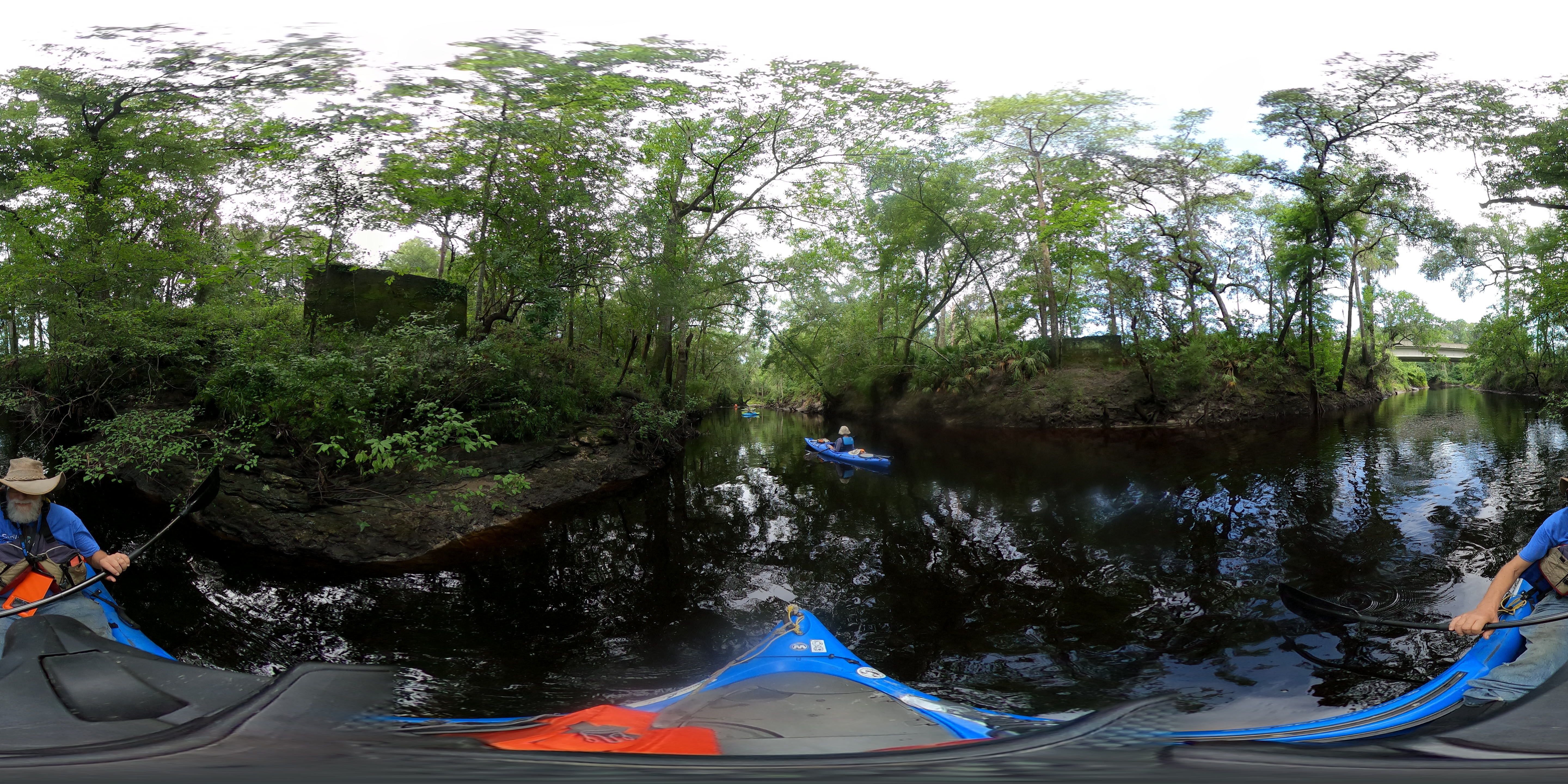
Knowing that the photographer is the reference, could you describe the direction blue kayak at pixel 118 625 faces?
facing the viewer and to the right of the viewer

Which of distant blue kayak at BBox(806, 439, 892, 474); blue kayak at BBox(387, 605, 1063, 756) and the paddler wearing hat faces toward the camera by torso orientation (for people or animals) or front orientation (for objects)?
the paddler wearing hat

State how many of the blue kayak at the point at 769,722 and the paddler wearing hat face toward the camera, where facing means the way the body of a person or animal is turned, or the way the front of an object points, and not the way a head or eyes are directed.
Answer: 1

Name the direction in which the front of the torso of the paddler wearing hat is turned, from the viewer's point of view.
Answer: toward the camera

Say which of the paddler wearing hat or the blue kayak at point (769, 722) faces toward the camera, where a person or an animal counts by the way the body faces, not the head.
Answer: the paddler wearing hat

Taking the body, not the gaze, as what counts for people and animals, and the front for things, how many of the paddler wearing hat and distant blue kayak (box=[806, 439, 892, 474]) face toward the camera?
1

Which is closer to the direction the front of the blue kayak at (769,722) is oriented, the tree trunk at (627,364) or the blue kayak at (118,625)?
the tree trunk

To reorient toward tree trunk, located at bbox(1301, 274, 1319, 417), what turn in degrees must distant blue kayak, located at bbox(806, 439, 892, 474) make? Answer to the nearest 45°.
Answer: approximately 180°

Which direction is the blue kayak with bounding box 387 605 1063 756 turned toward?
away from the camera

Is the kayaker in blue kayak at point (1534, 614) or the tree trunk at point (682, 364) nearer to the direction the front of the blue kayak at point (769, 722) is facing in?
the tree trunk
